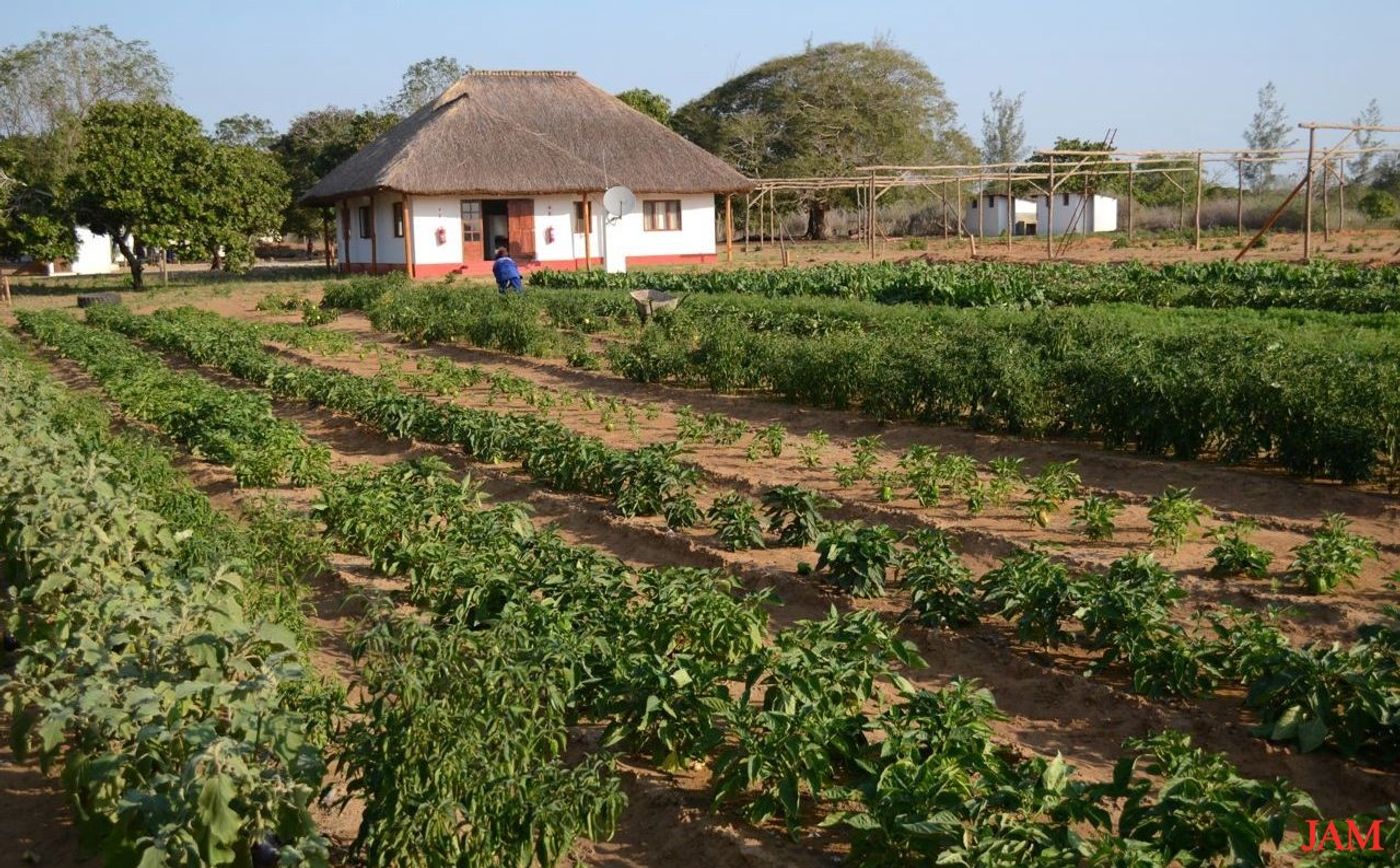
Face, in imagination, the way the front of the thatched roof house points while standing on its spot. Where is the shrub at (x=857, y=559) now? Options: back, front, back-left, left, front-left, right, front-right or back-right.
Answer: front

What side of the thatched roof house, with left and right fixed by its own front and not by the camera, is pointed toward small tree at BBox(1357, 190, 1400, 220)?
left

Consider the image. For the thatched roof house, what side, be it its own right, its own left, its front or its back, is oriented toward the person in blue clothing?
front

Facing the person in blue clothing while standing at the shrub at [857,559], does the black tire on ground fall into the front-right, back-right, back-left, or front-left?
front-left

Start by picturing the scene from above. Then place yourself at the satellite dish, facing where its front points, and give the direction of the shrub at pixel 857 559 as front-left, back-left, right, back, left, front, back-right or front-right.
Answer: front

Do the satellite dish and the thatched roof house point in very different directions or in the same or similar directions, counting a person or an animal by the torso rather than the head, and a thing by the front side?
same or similar directions

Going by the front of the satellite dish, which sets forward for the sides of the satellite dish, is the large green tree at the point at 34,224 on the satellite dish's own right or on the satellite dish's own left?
on the satellite dish's own right

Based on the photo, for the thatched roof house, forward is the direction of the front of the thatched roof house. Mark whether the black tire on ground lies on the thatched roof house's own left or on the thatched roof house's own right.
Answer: on the thatched roof house's own right

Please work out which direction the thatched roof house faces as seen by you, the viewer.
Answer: facing the viewer

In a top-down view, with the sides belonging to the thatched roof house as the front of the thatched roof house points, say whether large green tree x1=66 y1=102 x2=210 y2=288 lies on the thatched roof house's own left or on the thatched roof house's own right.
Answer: on the thatched roof house's own right

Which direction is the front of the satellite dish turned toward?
toward the camera

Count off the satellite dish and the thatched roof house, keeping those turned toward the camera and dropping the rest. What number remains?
2

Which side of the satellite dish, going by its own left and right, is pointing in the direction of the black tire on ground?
right

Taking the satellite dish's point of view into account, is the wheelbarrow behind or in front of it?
in front

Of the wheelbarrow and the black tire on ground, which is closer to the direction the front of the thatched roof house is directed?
the wheelbarrow

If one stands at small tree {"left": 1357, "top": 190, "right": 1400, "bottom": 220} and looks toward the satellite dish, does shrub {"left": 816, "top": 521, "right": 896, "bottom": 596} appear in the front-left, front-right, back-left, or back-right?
front-left

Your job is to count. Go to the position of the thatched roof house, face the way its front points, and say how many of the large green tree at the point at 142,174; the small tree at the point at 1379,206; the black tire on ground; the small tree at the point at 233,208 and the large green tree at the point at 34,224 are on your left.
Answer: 1
